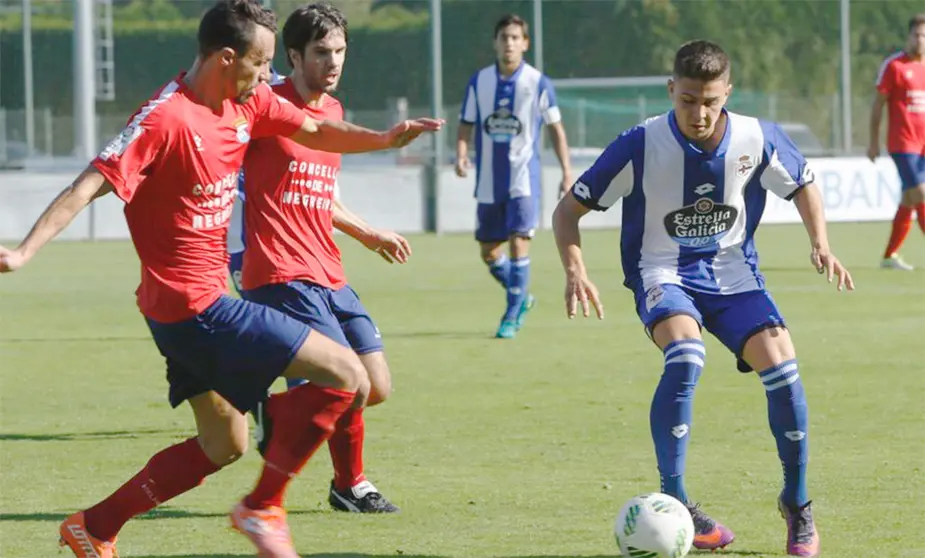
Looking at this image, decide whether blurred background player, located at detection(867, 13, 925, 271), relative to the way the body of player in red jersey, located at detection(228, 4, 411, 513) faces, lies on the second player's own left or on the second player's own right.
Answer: on the second player's own left

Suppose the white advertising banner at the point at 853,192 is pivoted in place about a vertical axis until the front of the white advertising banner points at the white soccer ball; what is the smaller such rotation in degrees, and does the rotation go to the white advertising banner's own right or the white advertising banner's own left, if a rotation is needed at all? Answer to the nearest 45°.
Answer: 0° — it already faces it

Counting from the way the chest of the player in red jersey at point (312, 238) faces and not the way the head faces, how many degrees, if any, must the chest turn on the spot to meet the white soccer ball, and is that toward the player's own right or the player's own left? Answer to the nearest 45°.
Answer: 0° — they already face it

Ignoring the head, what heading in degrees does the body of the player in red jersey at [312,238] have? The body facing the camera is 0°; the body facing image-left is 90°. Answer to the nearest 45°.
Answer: approximately 315°

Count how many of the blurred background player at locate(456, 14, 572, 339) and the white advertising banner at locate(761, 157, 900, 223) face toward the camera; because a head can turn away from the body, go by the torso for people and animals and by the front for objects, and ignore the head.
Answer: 2

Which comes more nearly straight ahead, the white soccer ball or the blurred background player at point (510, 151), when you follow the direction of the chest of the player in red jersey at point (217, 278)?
the white soccer ball

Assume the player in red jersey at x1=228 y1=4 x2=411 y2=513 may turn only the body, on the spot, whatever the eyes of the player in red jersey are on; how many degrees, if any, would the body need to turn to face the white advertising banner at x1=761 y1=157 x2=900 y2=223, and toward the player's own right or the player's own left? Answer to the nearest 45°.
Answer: approximately 90° to the player's own left

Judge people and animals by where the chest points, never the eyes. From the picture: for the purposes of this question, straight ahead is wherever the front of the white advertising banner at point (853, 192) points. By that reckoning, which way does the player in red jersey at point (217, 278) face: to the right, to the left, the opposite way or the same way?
to the left

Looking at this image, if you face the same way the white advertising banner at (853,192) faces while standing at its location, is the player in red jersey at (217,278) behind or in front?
in front

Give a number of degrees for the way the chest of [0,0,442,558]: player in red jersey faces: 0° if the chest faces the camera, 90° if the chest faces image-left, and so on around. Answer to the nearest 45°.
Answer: approximately 315°

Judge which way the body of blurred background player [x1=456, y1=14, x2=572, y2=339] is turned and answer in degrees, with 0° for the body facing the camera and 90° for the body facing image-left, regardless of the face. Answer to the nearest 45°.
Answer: approximately 0°

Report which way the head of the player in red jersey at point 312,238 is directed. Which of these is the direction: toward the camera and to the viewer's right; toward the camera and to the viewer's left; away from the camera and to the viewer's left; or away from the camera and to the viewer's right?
toward the camera and to the viewer's right

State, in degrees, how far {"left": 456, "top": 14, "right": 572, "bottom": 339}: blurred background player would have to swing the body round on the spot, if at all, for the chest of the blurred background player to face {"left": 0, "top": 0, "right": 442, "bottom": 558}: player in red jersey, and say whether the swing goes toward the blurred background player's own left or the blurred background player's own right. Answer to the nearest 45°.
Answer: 0° — they already face them

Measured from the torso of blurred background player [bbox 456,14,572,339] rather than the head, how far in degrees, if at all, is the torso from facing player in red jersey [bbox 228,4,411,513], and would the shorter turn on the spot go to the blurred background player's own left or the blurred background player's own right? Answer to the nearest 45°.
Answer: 0° — they already face them

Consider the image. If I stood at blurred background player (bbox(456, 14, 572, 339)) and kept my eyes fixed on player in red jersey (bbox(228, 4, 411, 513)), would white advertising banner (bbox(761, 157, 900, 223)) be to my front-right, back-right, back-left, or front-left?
back-left
